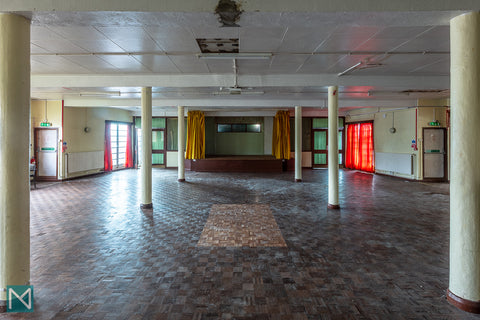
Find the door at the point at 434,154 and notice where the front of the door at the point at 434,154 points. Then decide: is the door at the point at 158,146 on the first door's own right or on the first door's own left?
on the first door's own right

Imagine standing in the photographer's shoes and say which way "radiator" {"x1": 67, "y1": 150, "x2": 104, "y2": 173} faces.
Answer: facing the viewer and to the right of the viewer

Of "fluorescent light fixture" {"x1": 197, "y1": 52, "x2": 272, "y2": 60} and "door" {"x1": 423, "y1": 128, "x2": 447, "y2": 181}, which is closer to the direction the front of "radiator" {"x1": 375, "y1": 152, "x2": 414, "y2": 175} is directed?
the fluorescent light fixture

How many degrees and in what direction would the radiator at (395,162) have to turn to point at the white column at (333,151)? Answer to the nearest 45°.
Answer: approximately 45° to its left

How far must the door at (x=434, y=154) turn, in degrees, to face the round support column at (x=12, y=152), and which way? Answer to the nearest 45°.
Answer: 0° — it already faces it

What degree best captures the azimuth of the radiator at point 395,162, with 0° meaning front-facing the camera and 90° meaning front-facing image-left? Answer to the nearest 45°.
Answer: approximately 45°

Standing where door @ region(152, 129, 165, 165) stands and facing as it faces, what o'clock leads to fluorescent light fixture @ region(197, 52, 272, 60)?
The fluorescent light fixture is roughly at 12 o'clock from the door.

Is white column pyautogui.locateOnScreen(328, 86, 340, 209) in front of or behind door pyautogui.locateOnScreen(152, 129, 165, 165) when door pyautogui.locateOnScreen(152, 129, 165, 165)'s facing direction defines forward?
in front

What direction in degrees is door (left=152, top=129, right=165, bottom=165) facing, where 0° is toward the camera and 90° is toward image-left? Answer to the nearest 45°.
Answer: approximately 0°

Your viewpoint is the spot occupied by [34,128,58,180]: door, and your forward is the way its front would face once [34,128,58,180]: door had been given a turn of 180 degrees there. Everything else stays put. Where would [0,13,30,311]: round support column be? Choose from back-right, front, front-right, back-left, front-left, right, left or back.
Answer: back
